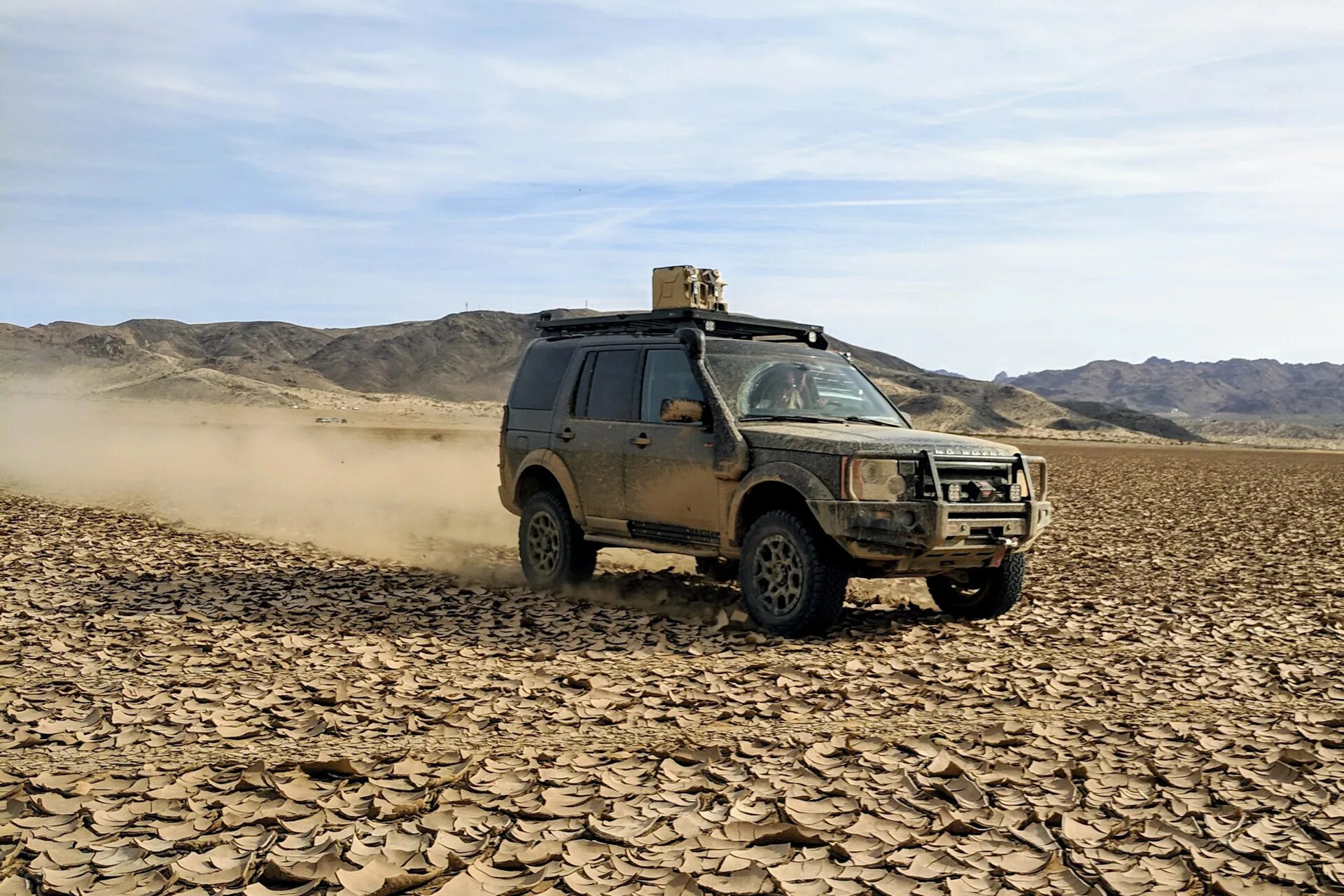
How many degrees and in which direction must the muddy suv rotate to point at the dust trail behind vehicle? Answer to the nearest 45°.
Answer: approximately 180°

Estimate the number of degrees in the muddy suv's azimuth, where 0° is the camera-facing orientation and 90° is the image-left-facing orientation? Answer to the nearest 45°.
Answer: approximately 315°
